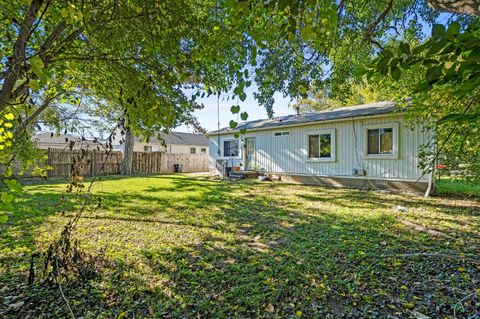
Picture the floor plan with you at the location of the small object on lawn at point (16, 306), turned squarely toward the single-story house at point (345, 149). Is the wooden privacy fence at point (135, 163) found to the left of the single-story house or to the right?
left

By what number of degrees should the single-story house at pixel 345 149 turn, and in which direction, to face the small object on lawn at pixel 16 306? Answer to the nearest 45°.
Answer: approximately 45° to its left

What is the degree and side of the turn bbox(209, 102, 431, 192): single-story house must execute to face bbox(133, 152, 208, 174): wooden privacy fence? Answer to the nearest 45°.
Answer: approximately 90° to its right

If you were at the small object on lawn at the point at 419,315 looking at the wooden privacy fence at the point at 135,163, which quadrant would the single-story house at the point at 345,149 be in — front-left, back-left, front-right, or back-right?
front-right

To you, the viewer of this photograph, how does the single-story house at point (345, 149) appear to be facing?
facing the viewer and to the left of the viewer

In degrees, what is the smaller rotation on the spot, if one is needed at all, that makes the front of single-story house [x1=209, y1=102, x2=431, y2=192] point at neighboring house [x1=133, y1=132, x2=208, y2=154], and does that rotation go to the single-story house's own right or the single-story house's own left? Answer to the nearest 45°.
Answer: approximately 90° to the single-story house's own right

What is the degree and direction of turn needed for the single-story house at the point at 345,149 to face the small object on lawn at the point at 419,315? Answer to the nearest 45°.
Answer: approximately 45° to its left

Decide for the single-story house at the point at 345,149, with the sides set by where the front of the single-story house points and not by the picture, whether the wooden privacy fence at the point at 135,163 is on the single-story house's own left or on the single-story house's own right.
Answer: on the single-story house's own right

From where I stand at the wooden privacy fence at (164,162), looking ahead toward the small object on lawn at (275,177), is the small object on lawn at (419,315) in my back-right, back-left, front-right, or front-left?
front-right

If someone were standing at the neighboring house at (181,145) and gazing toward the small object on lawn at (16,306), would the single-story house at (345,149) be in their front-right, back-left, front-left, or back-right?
front-left

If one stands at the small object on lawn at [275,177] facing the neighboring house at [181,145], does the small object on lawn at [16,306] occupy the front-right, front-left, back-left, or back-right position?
back-left
